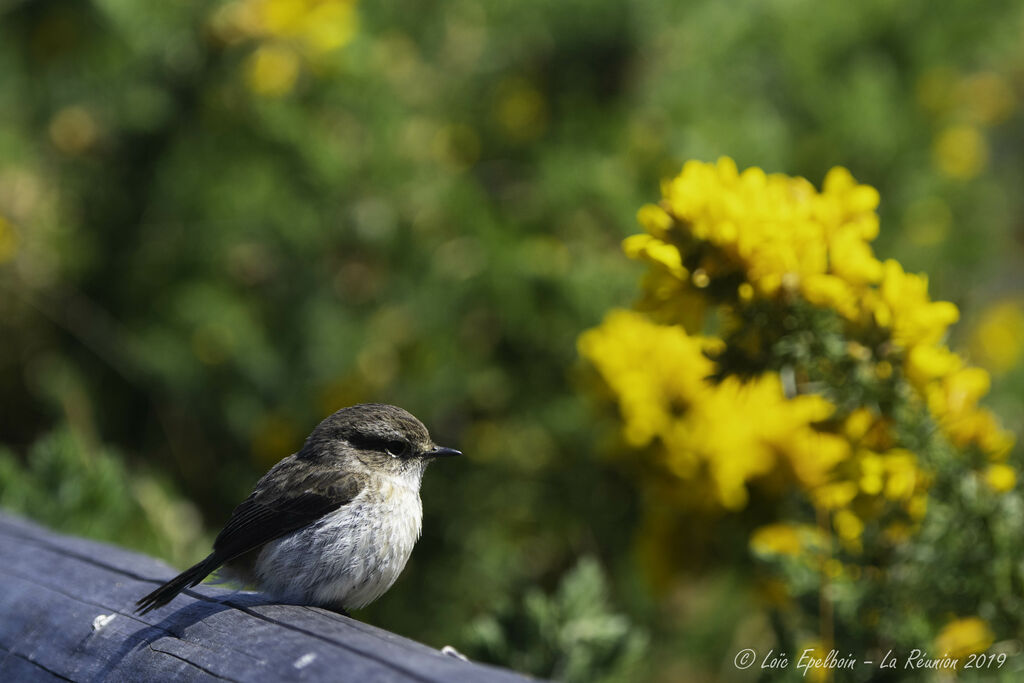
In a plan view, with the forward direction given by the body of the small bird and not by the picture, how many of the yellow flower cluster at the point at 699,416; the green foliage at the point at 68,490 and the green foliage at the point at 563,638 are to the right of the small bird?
0

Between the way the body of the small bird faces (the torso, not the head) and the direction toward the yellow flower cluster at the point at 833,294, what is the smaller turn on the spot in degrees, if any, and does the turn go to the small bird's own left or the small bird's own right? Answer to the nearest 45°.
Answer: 0° — it already faces it

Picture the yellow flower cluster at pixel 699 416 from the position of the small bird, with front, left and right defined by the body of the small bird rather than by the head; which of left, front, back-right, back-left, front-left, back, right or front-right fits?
front-left

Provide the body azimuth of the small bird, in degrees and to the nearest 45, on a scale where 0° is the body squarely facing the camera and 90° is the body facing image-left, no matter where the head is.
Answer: approximately 270°

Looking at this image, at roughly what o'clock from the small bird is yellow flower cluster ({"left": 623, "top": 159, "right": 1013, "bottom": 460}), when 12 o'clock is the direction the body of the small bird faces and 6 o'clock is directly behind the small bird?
The yellow flower cluster is roughly at 10 o'clock from the small bird.

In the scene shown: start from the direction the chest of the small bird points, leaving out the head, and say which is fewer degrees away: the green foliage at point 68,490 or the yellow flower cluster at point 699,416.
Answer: the yellow flower cluster

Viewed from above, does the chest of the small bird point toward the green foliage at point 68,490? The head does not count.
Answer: no
